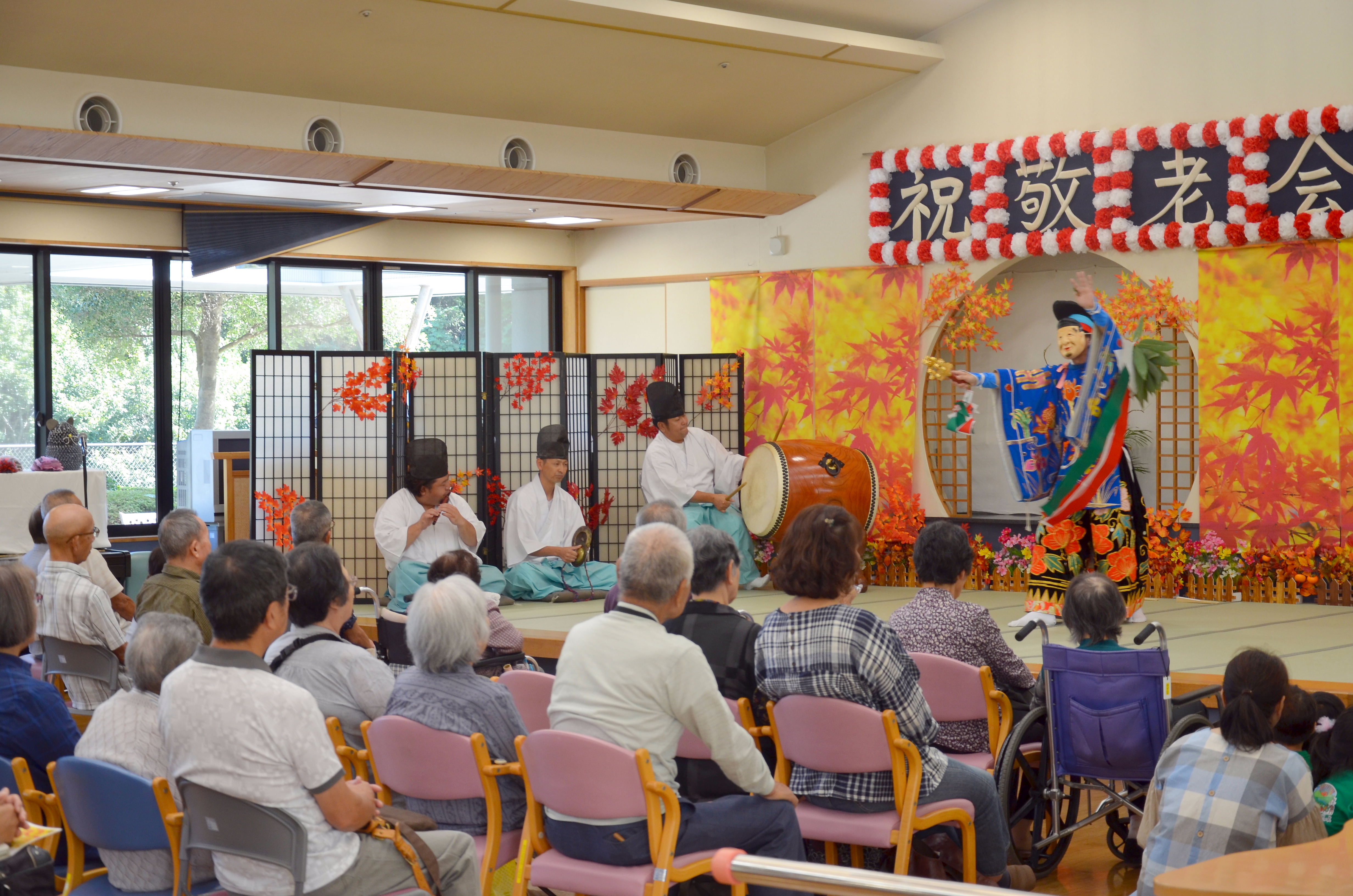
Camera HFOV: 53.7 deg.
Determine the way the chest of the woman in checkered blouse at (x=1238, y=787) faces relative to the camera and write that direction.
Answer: away from the camera

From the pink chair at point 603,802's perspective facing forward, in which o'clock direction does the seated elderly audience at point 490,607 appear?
The seated elderly audience is roughly at 10 o'clock from the pink chair.

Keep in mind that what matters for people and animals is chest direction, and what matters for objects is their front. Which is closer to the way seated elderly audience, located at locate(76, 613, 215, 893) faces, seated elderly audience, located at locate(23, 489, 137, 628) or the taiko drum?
the taiko drum

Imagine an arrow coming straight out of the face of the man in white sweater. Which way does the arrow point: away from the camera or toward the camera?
away from the camera

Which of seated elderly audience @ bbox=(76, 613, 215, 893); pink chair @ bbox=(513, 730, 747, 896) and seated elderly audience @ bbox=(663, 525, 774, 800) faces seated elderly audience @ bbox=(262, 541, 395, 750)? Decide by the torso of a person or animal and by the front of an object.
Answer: seated elderly audience @ bbox=(76, 613, 215, 893)

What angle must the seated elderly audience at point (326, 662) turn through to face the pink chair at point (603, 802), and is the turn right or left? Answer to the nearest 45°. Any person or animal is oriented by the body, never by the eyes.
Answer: approximately 90° to their right

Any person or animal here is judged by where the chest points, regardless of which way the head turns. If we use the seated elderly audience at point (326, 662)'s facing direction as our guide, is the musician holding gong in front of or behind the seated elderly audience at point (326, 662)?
in front

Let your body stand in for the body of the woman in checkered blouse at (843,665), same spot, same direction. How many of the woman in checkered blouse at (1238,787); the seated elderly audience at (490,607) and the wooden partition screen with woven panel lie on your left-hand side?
2

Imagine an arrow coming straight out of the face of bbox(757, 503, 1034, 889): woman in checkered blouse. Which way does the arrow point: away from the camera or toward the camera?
away from the camera

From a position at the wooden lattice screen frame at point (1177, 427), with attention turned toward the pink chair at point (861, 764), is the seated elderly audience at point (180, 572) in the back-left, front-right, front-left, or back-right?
front-right

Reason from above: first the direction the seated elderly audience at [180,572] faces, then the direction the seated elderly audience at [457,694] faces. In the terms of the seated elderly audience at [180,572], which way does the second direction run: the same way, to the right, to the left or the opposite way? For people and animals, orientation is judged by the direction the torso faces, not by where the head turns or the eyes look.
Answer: the same way

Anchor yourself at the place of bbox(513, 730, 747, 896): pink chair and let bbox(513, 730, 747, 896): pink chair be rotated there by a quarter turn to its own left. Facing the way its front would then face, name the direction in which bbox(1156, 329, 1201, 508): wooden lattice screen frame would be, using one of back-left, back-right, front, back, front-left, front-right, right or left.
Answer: right

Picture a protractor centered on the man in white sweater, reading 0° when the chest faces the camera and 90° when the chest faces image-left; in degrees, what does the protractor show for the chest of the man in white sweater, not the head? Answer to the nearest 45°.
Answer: approximately 225°

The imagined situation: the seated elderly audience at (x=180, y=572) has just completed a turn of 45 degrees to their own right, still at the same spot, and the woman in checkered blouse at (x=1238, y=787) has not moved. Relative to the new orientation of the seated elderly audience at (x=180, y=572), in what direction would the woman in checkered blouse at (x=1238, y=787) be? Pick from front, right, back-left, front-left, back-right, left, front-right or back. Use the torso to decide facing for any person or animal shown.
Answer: front-right

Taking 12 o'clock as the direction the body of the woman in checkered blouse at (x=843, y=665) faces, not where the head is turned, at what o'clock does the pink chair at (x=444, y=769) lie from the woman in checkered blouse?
The pink chair is roughly at 7 o'clock from the woman in checkered blouse.

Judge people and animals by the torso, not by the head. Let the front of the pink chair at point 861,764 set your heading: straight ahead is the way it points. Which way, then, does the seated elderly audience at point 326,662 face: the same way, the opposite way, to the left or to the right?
the same way

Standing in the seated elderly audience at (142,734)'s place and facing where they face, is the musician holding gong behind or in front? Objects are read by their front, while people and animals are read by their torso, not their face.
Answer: in front

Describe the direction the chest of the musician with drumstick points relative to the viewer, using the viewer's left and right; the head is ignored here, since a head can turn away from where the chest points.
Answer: facing the viewer and to the right of the viewer

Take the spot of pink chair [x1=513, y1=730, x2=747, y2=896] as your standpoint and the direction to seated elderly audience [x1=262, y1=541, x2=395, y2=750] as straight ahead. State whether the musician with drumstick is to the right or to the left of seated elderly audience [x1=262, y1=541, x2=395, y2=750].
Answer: right

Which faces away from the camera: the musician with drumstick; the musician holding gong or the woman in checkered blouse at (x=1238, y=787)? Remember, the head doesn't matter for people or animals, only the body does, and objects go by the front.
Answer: the woman in checkered blouse

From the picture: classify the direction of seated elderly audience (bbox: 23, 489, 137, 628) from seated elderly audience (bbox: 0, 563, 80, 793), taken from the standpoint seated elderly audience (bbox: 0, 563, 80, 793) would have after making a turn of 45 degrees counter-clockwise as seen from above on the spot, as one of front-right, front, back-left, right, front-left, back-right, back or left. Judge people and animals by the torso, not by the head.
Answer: front

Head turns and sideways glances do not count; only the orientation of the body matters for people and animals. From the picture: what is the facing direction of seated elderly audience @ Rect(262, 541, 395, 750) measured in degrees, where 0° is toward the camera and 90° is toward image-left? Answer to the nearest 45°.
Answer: approximately 225°

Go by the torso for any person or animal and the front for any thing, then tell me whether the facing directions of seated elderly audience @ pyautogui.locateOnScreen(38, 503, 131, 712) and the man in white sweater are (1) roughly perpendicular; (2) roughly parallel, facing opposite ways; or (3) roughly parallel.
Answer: roughly parallel
